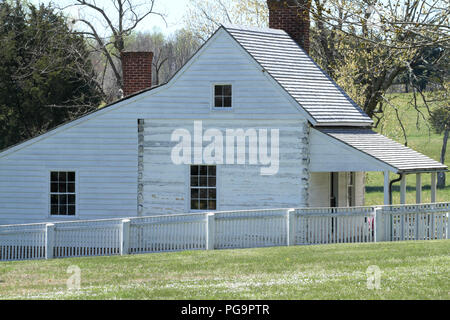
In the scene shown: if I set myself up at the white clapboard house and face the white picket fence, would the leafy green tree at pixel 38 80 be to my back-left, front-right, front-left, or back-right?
back-right

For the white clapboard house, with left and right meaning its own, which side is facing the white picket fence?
right

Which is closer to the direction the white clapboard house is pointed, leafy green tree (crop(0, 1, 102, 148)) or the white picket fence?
the white picket fence

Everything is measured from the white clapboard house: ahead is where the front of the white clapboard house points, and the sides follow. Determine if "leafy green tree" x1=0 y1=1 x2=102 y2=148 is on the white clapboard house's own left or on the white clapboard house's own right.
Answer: on the white clapboard house's own left

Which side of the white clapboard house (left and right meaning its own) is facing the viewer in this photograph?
right
